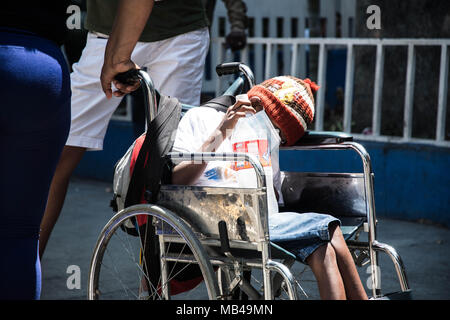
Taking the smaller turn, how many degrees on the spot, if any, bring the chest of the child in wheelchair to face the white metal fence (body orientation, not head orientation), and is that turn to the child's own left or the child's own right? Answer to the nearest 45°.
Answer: approximately 135° to the child's own left

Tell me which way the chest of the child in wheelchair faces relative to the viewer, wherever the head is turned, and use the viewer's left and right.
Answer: facing the viewer and to the right of the viewer

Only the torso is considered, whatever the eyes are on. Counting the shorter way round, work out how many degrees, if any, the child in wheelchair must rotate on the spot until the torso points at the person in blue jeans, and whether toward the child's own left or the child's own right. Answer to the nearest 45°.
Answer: approximately 90° to the child's own right

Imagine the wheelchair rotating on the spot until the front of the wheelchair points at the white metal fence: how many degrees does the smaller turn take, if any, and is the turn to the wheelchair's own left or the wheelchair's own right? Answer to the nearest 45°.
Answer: approximately 135° to the wheelchair's own left

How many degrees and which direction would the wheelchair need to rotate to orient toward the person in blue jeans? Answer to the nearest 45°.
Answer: approximately 90° to its right
